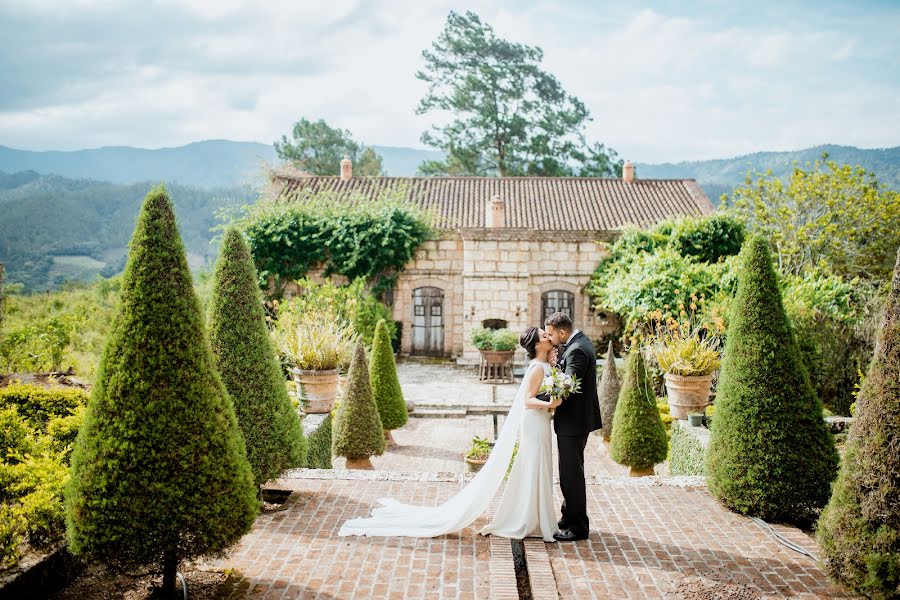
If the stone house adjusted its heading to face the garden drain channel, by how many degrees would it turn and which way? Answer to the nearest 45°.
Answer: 0° — it already faces it

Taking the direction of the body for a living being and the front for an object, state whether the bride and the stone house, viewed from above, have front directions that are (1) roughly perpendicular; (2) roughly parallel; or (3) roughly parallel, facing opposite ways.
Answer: roughly perpendicular

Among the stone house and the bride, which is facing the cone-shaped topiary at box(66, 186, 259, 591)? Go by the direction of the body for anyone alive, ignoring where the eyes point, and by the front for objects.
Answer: the stone house

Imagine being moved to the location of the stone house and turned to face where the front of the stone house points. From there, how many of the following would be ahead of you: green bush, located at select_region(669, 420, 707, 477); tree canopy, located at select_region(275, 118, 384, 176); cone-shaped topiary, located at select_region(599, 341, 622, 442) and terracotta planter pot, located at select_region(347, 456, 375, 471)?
3

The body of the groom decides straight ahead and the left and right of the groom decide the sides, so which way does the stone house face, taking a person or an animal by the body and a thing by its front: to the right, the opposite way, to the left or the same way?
to the left

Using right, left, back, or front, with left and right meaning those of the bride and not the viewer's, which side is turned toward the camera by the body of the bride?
right

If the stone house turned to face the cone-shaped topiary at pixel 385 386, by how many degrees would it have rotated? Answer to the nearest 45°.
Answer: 0° — it already faces it

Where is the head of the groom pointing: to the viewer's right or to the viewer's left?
to the viewer's left

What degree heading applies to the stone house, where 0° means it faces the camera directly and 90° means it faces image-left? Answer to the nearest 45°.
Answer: approximately 0°

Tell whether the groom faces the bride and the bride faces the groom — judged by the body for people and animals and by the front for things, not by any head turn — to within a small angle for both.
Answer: yes

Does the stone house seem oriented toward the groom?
yes

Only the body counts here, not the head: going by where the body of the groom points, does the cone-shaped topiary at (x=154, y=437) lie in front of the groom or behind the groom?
in front

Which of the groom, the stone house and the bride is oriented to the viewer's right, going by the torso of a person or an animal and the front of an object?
the bride

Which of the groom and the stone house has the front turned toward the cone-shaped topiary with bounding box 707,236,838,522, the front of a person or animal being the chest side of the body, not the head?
the stone house

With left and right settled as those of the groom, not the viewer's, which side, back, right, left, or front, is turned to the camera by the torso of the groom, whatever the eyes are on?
left
